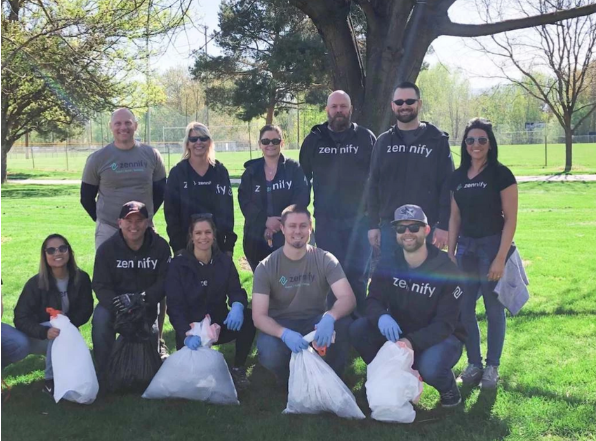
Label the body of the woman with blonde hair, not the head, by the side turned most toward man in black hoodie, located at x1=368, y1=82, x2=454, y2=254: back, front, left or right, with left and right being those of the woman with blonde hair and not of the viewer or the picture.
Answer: left

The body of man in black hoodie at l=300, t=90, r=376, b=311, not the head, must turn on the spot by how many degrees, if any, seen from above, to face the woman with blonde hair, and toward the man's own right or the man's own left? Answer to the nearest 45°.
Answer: approximately 90° to the man's own right

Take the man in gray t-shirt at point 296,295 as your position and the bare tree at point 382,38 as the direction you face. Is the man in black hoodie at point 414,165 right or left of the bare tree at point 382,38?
right

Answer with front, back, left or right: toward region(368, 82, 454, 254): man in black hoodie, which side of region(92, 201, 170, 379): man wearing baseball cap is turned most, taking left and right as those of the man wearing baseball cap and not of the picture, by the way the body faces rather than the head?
left

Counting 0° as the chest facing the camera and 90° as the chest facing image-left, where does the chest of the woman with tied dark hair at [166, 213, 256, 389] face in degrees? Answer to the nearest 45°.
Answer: approximately 0°
